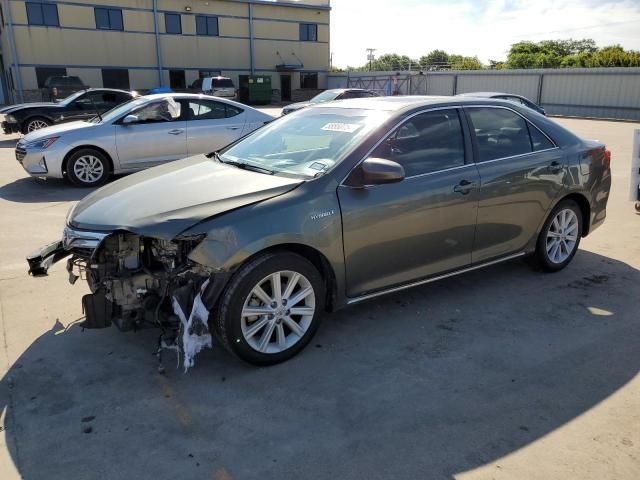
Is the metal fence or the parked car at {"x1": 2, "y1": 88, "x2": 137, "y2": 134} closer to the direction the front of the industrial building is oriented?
the parked car

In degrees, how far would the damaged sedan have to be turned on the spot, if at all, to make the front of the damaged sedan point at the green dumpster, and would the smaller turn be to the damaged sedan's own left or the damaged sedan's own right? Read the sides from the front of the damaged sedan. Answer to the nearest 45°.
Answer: approximately 135° to the damaged sedan's own right

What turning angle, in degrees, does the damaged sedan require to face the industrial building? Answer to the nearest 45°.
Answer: approximately 135° to its right

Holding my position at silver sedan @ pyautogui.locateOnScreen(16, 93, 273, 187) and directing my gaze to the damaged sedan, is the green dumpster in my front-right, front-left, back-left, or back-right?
back-left

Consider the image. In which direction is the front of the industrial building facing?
toward the camera

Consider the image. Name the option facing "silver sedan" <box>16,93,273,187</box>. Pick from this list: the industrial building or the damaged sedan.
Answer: the industrial building

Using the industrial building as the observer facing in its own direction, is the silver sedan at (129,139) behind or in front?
in front

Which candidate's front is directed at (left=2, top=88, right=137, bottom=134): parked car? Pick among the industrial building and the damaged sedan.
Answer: the industrial building

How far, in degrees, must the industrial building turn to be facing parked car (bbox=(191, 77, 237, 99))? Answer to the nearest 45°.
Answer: approximately 45° to its left

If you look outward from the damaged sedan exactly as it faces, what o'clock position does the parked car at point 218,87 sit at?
The parked car is roughly at 4 o'clock from the damaged sedan.

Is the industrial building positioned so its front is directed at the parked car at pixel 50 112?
yes

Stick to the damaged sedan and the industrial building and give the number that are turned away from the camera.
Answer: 0

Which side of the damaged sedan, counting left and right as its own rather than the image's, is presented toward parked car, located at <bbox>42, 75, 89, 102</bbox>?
right

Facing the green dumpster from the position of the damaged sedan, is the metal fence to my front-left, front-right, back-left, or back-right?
front-right

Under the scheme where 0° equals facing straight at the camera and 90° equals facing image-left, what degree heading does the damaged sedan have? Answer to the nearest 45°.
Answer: approximately 45°

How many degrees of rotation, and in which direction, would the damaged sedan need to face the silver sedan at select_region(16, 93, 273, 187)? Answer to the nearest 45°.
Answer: approximately 90° to its right

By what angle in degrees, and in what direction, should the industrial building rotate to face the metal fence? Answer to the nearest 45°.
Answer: approximately 45° to its left
